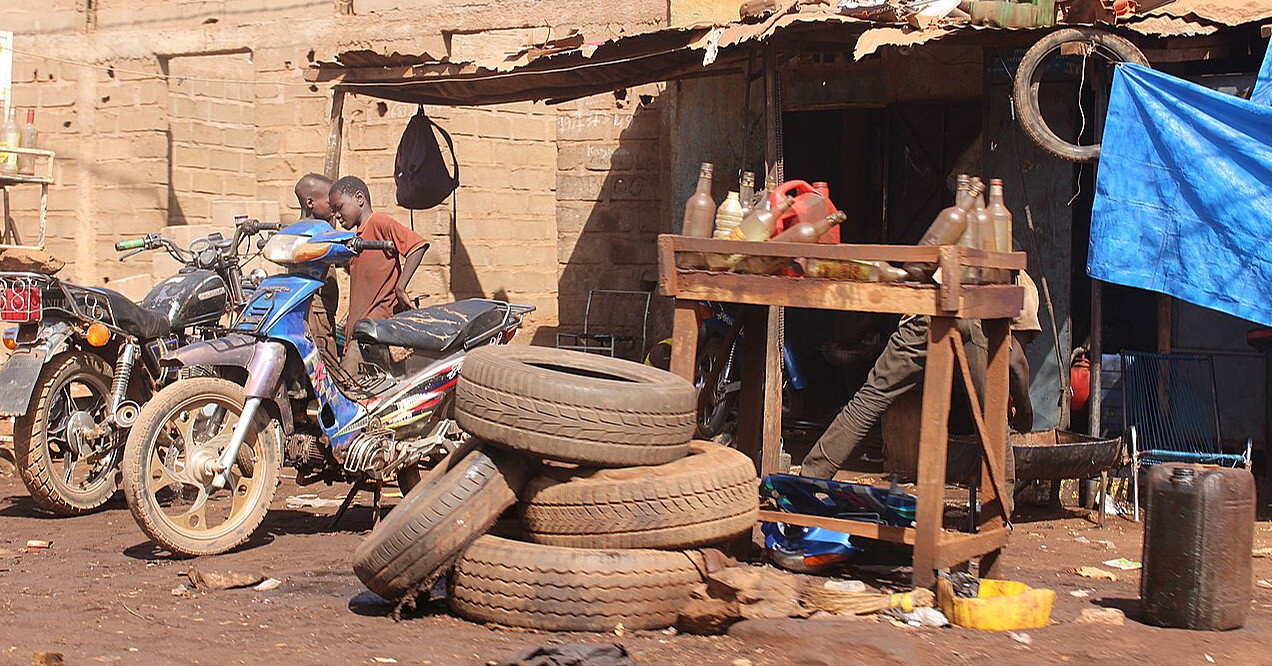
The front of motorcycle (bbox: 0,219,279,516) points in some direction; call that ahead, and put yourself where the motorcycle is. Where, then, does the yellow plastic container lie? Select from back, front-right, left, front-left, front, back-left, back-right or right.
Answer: right

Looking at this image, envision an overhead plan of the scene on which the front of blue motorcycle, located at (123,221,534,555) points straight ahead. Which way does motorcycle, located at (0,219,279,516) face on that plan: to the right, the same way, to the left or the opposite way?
the opposite way

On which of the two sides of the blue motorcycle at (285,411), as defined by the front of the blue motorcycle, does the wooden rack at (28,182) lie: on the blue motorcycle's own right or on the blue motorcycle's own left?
on the blue motorcycle's own right

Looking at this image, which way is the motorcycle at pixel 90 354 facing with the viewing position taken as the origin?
facing away from the viewer and to the right of the viewer

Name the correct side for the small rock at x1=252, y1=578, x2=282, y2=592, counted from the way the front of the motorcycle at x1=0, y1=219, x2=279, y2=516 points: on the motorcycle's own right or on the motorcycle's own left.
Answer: on the motorcycle's own right

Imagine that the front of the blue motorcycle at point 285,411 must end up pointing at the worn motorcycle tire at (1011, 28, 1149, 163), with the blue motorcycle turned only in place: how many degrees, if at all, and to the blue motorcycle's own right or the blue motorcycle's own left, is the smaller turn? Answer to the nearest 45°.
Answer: approximately 135° to the blue motorcycle's own left

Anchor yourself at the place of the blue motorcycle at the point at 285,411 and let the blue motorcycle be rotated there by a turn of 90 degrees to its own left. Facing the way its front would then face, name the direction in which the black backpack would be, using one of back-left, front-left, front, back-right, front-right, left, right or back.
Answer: back-left

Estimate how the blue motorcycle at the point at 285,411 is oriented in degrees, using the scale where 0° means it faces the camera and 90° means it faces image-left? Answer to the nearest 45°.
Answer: approximately 45°

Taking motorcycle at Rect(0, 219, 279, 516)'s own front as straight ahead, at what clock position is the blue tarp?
The blue tarp is roughly at 2 o'clock from the motorcycle.
